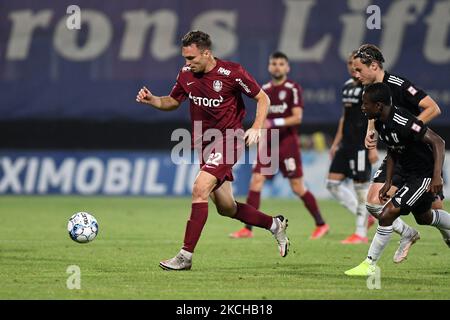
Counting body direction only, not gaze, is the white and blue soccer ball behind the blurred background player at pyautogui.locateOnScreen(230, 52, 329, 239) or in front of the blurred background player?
in front

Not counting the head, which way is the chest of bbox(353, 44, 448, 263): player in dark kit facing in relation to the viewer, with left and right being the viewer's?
facing to the left of the viewer

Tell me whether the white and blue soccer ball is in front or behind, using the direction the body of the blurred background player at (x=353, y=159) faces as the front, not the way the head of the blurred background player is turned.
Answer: in front
